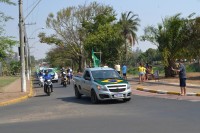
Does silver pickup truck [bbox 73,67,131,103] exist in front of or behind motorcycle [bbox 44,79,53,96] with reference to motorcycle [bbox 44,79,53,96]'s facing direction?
in front

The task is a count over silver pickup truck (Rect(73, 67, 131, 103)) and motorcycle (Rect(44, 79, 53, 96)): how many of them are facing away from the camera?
0

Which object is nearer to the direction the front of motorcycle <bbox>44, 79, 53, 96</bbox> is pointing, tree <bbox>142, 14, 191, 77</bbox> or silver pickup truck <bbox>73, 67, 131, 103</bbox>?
the silver pickup truck

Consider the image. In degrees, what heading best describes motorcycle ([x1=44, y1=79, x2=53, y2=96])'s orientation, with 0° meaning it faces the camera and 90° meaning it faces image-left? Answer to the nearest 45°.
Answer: approximately 0°
